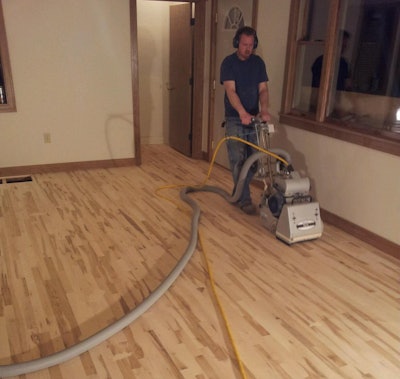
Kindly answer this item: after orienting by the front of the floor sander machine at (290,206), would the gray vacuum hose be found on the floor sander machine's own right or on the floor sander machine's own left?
on the floor sander machine's own right

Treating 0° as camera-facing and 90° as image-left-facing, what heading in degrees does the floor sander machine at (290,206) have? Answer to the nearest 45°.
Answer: approximately 315°

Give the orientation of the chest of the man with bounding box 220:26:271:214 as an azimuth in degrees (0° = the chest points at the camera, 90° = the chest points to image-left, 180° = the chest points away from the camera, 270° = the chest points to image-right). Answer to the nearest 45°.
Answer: approximately 315°

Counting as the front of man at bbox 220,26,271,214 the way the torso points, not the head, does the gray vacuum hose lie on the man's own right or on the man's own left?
on the man's own right
